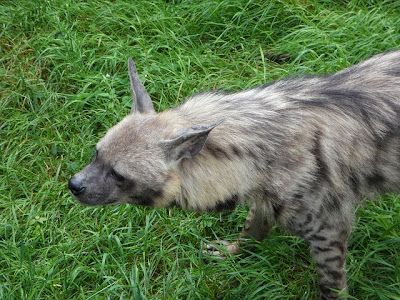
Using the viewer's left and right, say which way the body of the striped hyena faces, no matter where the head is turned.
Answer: facing to the left of the viewer
